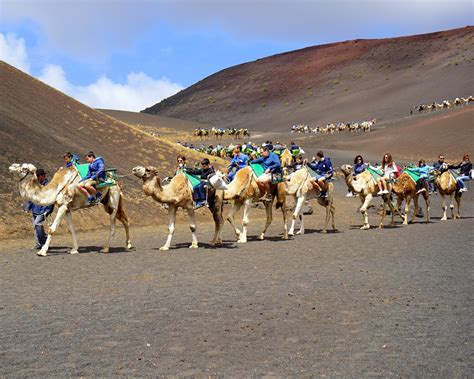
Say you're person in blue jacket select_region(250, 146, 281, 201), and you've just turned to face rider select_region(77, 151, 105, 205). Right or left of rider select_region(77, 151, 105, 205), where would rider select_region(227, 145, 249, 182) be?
right

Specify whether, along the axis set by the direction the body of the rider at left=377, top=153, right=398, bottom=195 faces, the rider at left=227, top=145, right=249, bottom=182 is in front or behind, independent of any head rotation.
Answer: in front

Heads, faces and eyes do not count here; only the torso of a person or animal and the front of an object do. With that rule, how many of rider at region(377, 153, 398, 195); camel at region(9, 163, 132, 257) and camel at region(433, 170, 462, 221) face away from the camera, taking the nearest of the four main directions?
0

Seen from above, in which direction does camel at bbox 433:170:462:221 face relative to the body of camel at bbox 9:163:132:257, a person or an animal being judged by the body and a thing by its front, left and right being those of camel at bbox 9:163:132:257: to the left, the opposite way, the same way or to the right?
the same way

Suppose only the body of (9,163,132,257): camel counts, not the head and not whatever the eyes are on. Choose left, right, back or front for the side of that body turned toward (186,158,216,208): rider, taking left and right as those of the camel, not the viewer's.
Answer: back

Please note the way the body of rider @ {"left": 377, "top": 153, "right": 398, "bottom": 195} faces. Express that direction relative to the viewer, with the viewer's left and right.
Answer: facing the viewer and to the left of the viewer

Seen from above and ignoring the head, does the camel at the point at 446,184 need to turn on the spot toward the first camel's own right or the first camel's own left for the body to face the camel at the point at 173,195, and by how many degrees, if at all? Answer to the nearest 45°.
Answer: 0° — it already faces it

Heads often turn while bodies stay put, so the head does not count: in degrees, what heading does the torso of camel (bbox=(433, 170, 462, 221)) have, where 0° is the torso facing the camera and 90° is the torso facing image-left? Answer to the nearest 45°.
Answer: approximately 45°

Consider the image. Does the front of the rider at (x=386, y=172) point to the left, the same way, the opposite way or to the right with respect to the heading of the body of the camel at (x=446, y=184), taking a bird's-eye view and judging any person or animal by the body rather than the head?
the same way

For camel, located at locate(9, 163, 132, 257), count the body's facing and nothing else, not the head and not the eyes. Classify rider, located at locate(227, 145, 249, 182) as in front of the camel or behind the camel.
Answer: behind

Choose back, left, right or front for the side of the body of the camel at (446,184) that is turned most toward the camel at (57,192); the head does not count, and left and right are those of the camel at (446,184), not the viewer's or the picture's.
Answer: front

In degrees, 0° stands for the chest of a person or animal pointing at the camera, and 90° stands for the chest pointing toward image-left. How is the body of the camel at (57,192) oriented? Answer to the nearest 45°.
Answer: approximately 90°

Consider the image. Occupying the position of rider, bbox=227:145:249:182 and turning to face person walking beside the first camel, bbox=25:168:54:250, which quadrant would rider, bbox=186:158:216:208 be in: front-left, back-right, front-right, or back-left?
front-left

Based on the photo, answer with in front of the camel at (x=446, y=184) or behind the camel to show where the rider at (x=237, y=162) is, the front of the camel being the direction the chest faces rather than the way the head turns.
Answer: in front
